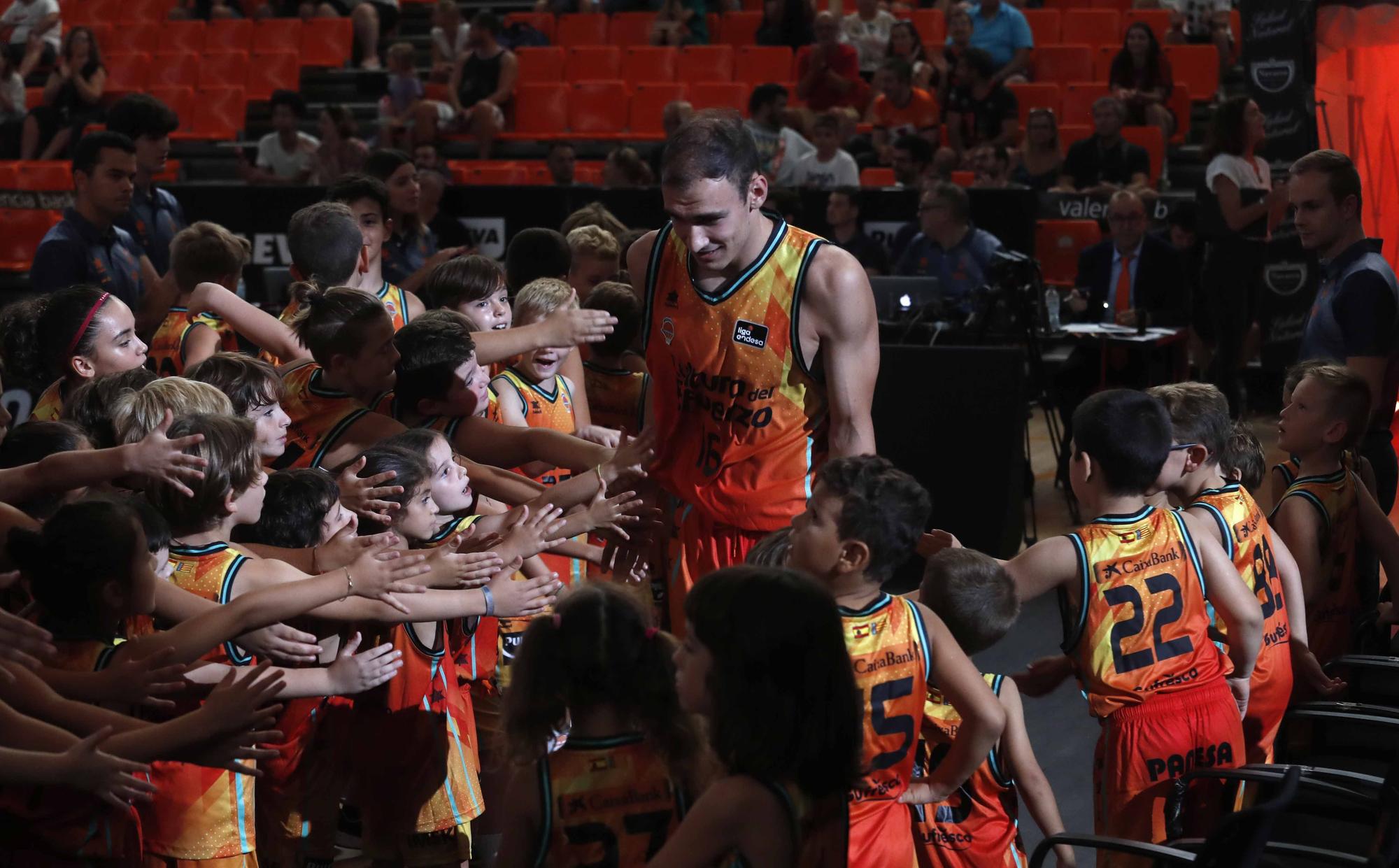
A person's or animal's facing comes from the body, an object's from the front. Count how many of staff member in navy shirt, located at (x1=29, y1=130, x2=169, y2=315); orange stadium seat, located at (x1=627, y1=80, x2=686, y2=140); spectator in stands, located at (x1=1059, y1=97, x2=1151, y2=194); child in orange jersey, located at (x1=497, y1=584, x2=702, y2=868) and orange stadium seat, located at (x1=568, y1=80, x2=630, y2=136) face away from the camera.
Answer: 1

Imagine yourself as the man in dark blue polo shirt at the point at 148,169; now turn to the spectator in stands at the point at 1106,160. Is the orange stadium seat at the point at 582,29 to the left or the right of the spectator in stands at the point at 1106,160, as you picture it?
left

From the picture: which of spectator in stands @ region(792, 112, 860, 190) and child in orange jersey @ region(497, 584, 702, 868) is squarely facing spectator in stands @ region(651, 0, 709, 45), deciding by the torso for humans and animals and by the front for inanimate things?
the child in orange jersey

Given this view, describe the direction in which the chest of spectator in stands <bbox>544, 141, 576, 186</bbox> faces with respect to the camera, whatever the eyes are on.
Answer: toward the camera

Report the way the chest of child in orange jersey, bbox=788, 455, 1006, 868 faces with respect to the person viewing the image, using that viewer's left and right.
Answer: facing away from the viewer and to the left of the viewer

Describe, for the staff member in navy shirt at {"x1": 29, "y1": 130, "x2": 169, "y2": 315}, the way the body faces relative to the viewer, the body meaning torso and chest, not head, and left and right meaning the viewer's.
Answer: facing the viewer and to the right of the viewer

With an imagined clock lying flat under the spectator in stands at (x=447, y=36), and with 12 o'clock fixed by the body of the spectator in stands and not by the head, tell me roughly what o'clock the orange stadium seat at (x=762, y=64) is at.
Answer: The orange stadium seat is roughly at 10 o'clock from the spectator in stands.

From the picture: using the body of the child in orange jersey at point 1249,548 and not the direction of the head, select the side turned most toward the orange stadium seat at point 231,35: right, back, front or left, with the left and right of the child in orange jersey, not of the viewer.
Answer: front

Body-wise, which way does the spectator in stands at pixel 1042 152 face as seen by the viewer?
toward the camera

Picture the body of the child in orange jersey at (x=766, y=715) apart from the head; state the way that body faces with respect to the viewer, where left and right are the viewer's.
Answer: facing away from the viewer and to the left of the viewer

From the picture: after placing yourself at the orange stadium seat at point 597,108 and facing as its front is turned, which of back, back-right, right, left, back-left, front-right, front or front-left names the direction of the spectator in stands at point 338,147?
front-right

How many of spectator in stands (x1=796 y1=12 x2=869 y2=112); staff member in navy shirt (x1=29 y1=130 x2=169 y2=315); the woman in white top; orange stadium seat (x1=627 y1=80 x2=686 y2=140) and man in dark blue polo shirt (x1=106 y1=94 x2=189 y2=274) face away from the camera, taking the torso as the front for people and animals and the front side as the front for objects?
0

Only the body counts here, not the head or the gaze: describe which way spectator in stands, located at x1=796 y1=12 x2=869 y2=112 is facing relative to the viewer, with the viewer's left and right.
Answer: facing the viewer

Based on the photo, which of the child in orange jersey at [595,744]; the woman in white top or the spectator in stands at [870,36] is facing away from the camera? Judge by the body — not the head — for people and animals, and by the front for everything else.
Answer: the child in orange jersey

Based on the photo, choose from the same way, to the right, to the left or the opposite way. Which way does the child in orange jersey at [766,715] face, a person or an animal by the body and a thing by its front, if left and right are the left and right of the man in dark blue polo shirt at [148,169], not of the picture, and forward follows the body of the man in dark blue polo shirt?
the opposite way

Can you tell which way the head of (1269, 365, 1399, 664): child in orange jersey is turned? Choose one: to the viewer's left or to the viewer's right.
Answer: to the viewer's left

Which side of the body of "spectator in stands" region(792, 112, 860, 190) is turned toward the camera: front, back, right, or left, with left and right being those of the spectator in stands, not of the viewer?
front

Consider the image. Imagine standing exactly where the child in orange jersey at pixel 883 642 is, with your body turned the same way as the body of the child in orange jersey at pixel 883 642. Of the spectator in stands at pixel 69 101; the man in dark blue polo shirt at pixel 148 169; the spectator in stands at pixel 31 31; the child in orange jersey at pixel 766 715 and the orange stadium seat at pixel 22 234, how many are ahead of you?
4

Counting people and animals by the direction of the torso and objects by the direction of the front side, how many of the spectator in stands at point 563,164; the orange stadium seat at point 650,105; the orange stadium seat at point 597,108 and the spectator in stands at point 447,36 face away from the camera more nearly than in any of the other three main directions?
0

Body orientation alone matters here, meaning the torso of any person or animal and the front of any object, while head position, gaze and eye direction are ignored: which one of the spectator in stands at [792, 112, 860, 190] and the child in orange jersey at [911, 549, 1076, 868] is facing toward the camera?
the spectator in stands

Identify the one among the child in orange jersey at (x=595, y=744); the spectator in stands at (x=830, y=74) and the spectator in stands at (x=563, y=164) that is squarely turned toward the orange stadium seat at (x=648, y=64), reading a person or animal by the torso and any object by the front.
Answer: the child in orange jersey
